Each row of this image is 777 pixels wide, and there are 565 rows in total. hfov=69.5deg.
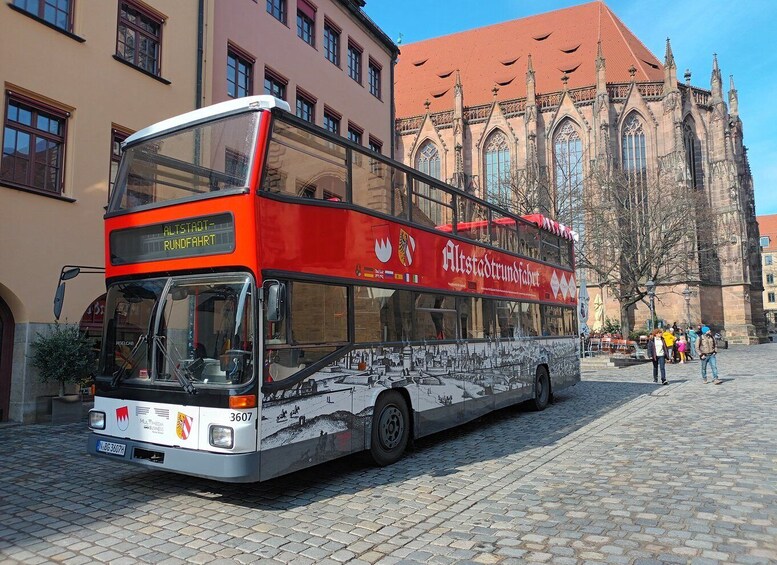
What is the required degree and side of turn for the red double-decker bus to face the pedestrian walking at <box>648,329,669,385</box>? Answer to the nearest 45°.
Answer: approximately 180°

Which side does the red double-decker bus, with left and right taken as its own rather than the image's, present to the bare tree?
back

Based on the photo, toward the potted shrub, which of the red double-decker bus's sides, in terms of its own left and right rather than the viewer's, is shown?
right

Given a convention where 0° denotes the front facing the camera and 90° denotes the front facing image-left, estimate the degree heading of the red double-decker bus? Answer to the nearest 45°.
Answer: approximately 45°

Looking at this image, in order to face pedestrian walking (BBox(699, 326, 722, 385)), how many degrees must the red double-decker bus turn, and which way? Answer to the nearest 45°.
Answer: approximately 180°

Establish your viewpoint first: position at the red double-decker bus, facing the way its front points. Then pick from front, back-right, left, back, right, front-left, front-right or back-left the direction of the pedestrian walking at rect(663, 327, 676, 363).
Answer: back
